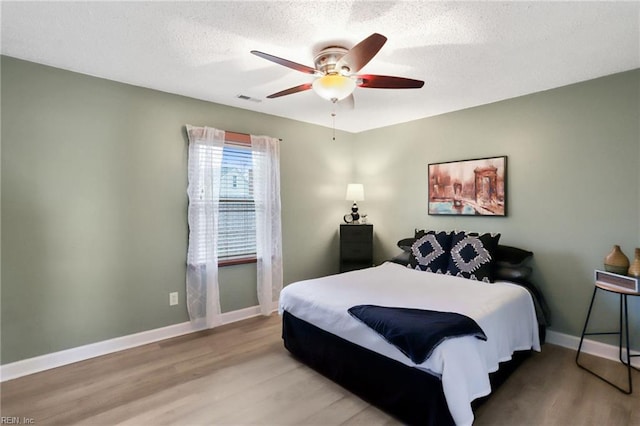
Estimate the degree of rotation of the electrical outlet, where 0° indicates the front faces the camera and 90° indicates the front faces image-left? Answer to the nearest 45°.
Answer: approximately 315°

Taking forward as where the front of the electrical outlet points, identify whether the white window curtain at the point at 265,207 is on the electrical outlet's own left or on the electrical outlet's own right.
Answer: on the electrical outlet's own left

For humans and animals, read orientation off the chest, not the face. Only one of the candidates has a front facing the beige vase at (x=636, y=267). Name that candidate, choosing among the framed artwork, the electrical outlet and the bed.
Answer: the electrical outlet

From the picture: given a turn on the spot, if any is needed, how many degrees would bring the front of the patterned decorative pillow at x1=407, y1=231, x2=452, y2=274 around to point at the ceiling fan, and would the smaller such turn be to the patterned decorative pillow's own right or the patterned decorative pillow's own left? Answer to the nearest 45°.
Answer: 0° — it already faces it

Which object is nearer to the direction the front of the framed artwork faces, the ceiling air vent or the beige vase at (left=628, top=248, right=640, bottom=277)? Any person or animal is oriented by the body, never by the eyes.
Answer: the ceiling air vent

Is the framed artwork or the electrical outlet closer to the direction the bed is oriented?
the electrical outlet

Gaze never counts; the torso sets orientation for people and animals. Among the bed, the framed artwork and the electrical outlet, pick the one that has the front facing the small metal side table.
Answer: the electrical outlet

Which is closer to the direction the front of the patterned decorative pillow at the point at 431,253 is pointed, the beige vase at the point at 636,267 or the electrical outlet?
the electrical outlet

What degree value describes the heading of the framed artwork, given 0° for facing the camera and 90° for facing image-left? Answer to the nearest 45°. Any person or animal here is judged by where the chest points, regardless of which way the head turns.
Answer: approximately 45°
